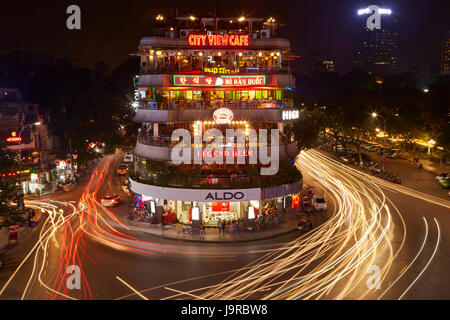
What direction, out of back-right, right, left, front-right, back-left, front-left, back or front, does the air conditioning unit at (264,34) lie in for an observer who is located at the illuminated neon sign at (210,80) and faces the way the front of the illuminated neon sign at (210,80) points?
back-left

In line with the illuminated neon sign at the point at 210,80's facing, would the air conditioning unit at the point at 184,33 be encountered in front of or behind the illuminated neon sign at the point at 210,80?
behind

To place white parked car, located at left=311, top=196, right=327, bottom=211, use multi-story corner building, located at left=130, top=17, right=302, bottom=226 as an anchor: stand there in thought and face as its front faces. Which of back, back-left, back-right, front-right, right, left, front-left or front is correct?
left

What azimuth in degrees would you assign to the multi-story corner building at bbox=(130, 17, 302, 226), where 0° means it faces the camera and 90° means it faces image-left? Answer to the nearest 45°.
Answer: approximately 0°

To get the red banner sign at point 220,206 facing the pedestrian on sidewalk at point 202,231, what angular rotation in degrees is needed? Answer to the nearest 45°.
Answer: approximately 45° to its right
